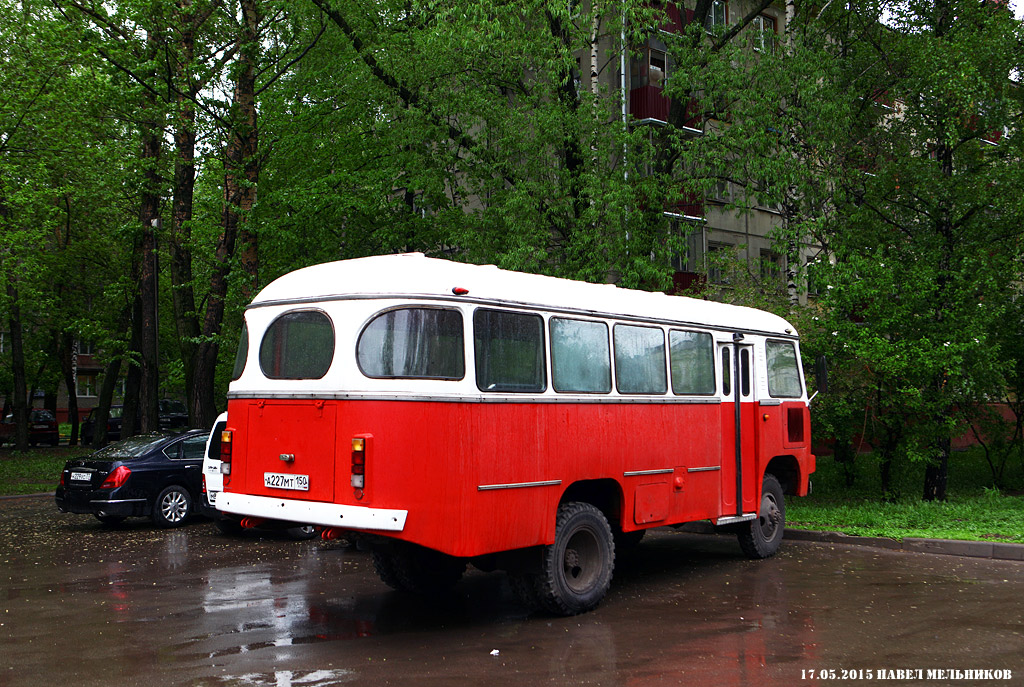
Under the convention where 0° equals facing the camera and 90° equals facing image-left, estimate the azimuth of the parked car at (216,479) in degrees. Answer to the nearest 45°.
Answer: approximately 225°

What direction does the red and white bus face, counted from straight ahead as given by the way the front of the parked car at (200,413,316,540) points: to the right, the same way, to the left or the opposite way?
the same way

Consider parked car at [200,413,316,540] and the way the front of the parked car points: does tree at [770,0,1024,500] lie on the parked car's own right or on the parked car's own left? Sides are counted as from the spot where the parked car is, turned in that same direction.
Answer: on the parked car's own right

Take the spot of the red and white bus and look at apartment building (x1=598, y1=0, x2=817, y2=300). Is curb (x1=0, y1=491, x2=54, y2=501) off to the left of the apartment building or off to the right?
left

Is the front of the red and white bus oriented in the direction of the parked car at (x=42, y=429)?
no

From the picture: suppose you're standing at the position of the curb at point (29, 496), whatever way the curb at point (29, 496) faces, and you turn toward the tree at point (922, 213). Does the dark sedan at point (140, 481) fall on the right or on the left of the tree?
right

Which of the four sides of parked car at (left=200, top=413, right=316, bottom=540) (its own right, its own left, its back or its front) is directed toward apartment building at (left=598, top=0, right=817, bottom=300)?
front

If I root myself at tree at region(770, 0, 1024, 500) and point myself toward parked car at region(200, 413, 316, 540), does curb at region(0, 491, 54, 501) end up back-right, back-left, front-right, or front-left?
front-right

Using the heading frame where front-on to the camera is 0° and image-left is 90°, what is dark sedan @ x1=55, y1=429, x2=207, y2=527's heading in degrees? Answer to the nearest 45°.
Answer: approximately 225°

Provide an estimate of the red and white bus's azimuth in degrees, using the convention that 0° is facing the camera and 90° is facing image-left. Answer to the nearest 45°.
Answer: approximately 225°

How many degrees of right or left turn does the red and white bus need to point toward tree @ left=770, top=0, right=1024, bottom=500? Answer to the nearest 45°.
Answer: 0° — it already faces it

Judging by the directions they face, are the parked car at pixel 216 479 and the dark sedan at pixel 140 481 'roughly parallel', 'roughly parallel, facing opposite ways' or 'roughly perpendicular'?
roughly parallel

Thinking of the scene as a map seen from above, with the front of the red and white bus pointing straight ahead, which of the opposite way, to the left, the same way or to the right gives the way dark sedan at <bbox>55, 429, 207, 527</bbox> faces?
the same way

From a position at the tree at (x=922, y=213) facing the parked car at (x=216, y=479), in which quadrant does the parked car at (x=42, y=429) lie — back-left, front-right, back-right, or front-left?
front-right

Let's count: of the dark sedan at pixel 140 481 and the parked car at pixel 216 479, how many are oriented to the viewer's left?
0

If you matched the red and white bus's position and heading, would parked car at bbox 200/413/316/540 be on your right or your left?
on your left

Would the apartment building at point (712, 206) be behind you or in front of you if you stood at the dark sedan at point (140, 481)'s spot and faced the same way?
in front

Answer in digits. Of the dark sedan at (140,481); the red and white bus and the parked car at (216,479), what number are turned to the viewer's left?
0

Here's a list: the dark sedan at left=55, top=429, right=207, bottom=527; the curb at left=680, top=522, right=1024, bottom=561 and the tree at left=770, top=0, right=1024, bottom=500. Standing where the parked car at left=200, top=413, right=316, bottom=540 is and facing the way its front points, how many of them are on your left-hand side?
1

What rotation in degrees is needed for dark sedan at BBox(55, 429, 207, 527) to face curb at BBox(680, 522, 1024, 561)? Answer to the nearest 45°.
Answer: approximately 90° to its right
